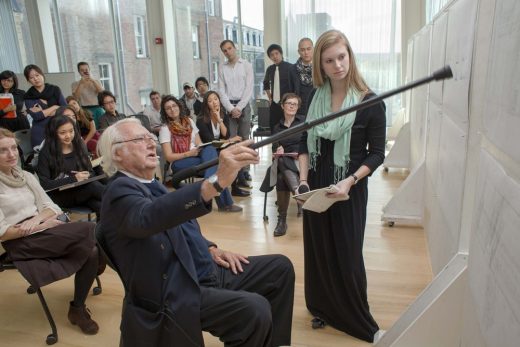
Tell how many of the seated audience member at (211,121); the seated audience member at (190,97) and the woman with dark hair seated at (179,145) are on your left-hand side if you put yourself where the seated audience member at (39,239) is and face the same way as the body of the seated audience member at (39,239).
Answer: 3

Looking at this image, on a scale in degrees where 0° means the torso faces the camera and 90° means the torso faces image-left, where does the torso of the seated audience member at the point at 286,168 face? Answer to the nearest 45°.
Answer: approximately 0°

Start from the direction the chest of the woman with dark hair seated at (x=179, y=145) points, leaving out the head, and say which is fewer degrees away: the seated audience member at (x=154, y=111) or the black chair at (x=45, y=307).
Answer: the black chair

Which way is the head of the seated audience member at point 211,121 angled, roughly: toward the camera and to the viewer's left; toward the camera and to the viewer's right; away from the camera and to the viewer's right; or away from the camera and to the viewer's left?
toward the camera and to the viewer's right

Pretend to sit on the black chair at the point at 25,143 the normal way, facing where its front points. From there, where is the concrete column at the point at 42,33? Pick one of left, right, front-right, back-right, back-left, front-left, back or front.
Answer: back-left

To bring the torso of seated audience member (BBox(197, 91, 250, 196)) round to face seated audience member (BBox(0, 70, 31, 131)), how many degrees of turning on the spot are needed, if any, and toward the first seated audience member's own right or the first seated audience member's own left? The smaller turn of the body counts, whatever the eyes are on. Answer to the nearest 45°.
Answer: approximately 135° to the first seated audience member's own right

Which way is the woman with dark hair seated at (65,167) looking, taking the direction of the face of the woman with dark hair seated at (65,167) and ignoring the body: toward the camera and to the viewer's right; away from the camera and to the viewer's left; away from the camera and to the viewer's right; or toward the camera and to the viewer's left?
toward the camera and to the viewer's right

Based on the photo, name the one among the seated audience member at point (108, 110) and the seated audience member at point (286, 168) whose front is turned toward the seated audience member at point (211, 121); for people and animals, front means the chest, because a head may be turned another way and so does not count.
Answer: the seated audience member at point (108, 110)

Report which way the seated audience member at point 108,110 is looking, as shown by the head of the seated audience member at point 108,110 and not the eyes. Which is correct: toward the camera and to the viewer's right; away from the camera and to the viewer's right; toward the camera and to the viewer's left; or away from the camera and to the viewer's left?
toward the camera and to the viewer's right
